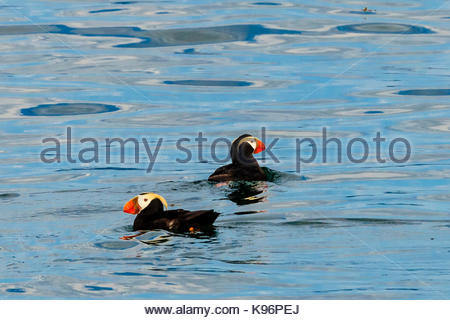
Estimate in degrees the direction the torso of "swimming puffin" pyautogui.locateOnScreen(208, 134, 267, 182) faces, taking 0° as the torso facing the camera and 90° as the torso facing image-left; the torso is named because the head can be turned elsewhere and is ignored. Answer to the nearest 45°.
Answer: approximately 270°

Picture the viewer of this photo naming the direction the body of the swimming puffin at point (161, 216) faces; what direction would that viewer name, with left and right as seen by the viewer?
facing to the left of the viewer

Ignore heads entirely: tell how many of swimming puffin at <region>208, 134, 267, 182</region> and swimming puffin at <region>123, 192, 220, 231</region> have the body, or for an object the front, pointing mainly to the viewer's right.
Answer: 1

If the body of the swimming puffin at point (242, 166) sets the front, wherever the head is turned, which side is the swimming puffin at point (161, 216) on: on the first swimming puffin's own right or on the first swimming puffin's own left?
on the first swimming puffin's own right

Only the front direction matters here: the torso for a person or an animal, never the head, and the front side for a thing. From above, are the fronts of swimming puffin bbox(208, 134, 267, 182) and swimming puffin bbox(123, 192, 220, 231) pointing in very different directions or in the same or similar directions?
very different directions

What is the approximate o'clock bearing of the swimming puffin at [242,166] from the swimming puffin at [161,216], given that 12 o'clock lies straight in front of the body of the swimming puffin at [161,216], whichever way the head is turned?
the swimming puffin at [242,166] is roughly at 4 o'clock from the swimming puffin at [161,216].

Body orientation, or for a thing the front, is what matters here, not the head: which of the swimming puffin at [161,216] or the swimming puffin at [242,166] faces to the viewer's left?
the swimming puffin at [161,216]
